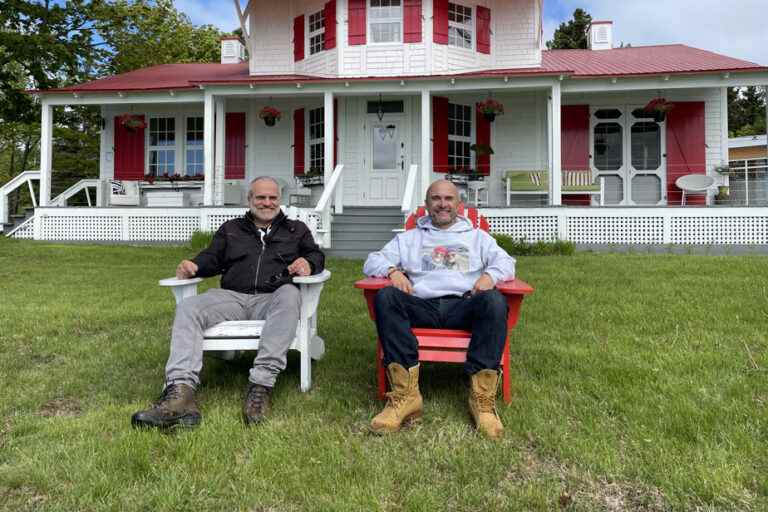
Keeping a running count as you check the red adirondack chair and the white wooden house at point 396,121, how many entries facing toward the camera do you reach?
2

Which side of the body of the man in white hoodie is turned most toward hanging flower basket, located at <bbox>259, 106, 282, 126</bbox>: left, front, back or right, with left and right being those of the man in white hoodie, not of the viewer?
back

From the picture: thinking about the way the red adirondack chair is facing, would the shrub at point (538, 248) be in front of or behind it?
behind

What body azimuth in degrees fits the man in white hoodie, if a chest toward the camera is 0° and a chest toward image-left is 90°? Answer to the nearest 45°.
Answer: approximately 0°

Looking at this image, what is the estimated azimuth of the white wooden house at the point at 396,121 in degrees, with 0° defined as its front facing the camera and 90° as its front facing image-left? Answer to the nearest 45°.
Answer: approximately 0°

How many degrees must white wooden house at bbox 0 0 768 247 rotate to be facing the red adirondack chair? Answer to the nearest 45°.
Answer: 0° — it already faces it

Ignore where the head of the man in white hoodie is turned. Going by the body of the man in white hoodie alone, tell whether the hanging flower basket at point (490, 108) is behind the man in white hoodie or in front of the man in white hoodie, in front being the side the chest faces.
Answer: behind

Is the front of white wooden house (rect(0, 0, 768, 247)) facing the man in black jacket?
yes

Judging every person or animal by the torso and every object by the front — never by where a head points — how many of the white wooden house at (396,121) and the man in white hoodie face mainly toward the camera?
2

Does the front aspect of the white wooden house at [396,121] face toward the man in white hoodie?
yes
